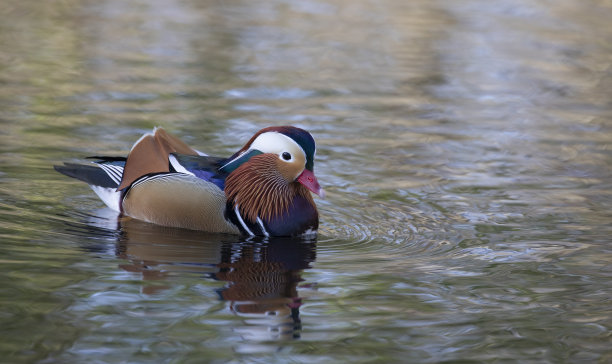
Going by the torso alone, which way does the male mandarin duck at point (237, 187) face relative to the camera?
to the viewer's right
